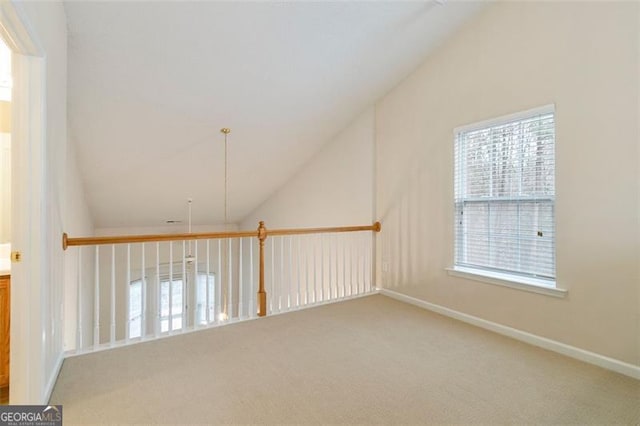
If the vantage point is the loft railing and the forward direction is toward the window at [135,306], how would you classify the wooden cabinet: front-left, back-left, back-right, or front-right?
back-left
